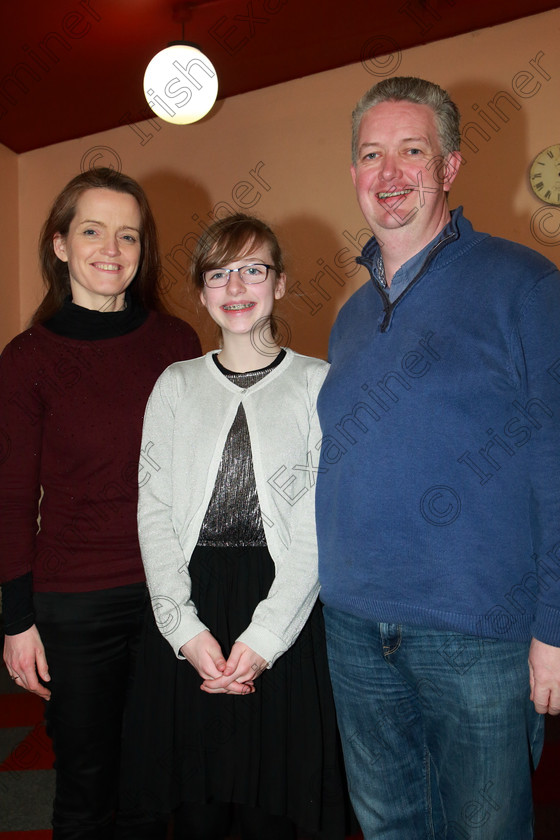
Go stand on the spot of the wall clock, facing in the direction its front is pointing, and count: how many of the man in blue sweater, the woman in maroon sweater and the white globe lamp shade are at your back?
0

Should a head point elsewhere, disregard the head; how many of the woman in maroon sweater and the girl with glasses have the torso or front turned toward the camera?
2

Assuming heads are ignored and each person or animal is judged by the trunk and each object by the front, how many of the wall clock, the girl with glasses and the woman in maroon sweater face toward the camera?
3

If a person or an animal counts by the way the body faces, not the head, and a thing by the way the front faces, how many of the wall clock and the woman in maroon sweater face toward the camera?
2

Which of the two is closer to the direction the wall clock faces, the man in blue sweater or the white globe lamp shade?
the man in blue sweater

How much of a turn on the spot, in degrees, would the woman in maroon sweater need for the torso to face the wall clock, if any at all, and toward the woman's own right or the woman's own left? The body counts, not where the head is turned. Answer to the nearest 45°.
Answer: approximately 135° to the woman's own left

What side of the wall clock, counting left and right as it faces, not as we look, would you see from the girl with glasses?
front

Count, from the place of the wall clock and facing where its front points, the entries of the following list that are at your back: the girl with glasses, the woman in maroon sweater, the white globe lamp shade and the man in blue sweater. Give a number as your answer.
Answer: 0

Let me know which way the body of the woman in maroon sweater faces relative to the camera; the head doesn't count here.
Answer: toward the camera

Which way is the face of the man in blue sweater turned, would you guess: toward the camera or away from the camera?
toward the camera

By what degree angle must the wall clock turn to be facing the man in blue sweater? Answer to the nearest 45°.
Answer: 0° — it already faces them

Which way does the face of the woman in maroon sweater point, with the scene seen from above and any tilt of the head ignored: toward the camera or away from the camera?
toward the camera
